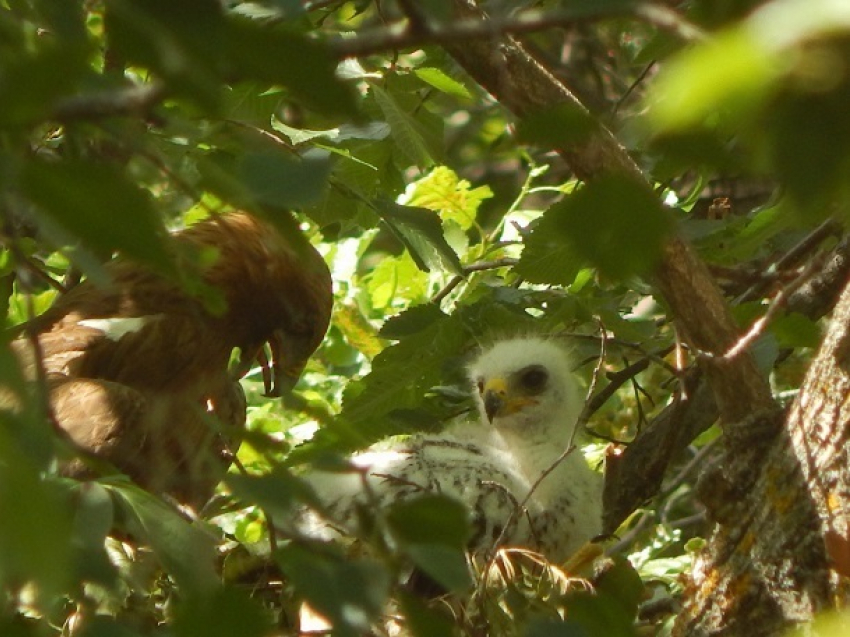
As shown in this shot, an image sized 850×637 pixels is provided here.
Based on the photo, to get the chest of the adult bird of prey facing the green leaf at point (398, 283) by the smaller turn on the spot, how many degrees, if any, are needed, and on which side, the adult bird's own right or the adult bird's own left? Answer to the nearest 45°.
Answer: approximately 45° to the adult bird's own left

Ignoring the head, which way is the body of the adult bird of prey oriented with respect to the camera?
to the viewer's right

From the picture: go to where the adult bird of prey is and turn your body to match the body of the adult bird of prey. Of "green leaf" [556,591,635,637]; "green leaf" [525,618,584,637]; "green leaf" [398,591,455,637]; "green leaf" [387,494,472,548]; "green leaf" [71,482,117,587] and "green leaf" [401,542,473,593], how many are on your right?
6

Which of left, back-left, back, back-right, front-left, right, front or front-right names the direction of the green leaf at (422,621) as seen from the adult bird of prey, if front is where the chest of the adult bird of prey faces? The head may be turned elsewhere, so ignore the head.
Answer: right

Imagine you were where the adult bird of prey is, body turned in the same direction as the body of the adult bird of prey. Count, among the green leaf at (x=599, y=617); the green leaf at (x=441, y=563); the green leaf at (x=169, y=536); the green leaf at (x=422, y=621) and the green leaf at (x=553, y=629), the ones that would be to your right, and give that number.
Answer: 5

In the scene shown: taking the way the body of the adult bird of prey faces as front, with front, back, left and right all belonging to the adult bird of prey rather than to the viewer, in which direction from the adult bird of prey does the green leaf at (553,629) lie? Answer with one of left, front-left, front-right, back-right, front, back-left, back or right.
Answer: right

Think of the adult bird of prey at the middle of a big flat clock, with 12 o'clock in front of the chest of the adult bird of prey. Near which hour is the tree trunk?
The tree trunk is roughly at 2 o'clock from the adult bird of prey.

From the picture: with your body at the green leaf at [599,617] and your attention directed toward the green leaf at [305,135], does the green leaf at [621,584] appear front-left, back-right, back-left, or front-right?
front-right

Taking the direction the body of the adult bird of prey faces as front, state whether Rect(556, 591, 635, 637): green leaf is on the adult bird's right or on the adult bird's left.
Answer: on the adult bird's right

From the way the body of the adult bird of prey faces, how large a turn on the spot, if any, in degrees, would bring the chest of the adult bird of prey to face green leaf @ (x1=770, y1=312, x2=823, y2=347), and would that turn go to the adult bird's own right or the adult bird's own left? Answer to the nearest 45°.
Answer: approximately 45° to the adult bird's own right
